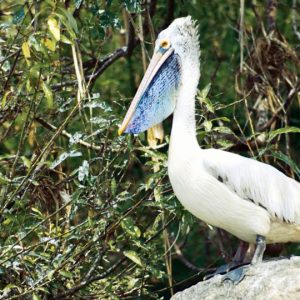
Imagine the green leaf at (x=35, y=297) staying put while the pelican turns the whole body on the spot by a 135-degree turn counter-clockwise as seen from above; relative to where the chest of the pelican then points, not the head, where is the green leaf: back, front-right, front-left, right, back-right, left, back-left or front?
back-right

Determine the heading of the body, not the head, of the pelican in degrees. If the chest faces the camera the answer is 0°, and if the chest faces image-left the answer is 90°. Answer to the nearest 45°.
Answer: approximately 90°
